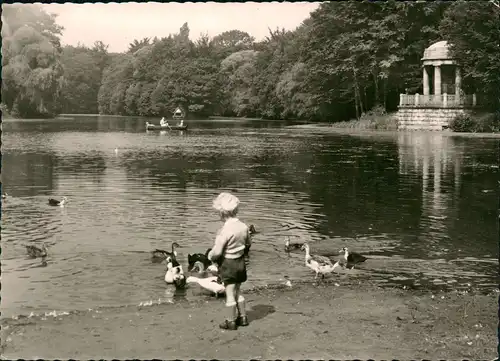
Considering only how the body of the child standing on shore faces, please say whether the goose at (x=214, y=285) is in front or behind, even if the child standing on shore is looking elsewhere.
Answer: in front

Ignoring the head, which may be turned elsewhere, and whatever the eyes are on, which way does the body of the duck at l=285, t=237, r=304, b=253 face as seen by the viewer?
to the viewer's left

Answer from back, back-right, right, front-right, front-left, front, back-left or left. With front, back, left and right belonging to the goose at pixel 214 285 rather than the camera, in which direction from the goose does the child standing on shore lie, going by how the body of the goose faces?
left

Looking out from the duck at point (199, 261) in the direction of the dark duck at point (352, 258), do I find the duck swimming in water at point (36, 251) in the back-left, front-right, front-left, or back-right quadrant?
back-left

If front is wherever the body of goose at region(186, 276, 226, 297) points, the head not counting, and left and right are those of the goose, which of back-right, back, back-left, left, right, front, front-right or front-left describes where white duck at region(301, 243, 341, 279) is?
back-right

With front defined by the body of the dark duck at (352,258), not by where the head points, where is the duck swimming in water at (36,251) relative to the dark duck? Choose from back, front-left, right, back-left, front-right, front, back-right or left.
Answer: front

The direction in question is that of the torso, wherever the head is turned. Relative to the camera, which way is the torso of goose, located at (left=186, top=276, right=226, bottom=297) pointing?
to the viewer's left

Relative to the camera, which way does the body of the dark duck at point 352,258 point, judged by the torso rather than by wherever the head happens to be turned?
to the viewer's left

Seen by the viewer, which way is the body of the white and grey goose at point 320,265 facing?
to the viewer's left
